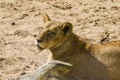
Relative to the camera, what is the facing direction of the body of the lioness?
to the viewer's left
